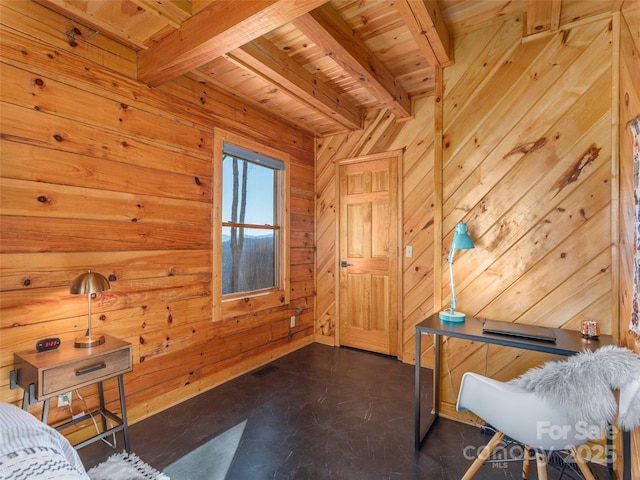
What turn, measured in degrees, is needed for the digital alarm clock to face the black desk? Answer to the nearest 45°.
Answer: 0° — it already faces it

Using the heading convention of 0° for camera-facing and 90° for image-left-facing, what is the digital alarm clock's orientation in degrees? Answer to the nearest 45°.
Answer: approximately 315°

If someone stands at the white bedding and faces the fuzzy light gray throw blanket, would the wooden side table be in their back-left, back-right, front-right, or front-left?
back-left
